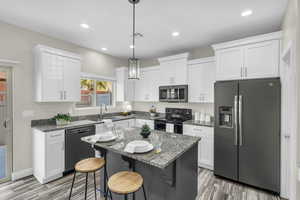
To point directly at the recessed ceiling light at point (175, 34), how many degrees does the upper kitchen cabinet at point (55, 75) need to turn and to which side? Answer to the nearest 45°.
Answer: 0° — it already faces it

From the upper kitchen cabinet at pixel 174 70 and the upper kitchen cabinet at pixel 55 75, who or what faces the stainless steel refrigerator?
the upper kitchen cabinet at pixel 55 75

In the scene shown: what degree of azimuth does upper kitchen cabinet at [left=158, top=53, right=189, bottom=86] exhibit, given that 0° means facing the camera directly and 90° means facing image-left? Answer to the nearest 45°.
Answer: approximately 45°

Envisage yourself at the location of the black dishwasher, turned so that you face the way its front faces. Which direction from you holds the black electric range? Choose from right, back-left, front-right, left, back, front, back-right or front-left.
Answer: front-left

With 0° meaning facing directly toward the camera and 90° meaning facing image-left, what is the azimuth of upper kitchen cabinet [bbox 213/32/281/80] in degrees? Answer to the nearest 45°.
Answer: approximately 45°

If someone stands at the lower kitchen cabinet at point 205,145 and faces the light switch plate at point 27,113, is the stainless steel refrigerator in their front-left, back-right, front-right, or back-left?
back-left

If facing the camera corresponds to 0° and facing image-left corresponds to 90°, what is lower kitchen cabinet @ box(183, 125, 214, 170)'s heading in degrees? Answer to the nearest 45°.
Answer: approximately 45°

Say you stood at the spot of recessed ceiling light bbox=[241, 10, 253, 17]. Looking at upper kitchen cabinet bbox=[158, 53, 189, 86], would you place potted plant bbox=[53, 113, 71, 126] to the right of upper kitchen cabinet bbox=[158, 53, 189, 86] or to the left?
left
